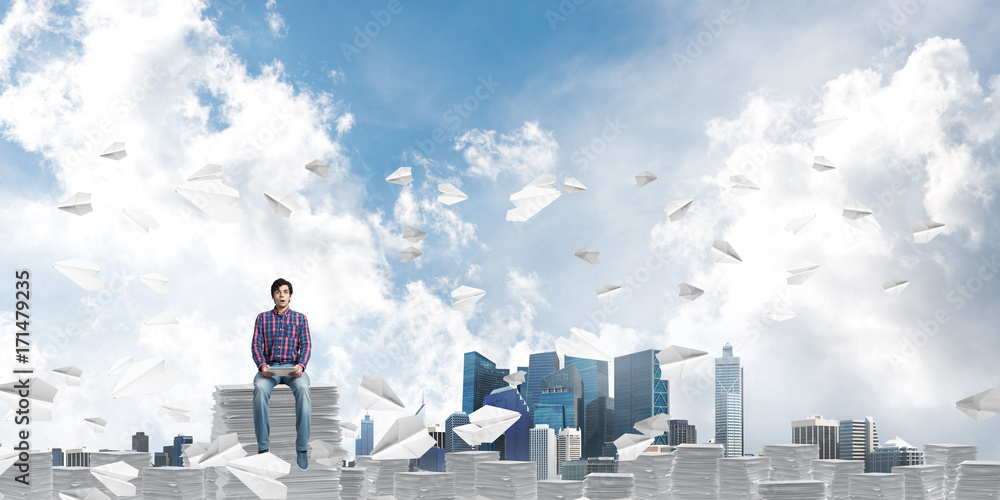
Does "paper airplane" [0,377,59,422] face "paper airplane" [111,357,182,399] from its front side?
no

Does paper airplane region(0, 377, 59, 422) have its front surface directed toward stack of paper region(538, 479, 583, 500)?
no

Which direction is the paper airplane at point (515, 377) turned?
to the viewer's left

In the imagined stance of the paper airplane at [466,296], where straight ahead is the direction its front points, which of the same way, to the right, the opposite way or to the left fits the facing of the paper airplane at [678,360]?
the same way

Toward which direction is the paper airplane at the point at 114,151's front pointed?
to the viewer's left

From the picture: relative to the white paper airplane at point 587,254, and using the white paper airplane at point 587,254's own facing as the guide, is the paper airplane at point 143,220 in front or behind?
in front

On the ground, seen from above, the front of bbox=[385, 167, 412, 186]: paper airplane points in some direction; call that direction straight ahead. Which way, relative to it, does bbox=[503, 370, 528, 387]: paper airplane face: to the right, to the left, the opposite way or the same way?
the same way

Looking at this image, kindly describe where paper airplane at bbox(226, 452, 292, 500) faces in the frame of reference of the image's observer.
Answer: facing to the left of the viewer

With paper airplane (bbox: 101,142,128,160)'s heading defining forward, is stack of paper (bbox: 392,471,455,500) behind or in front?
behind

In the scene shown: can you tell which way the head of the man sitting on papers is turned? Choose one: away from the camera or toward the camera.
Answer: toward the camera
